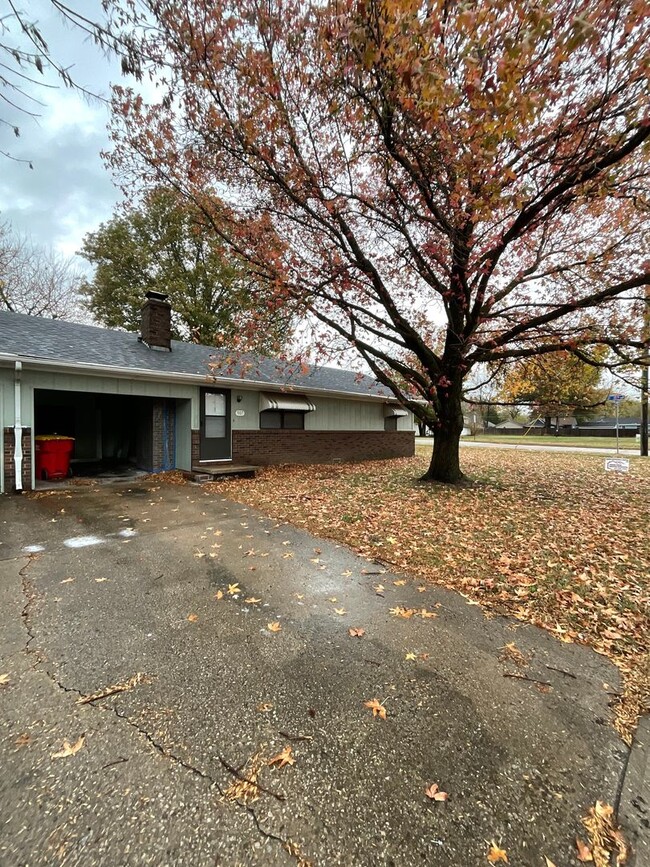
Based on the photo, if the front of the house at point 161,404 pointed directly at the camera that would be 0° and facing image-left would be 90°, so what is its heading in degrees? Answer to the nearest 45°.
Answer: approximately 315°

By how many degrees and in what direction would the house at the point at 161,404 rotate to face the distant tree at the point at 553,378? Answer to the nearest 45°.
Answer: approximately 45° to its left

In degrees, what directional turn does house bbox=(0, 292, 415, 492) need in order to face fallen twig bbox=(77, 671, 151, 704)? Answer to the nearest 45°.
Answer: approximately 45° to its right

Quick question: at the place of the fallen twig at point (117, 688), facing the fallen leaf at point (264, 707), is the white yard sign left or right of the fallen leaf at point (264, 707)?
left

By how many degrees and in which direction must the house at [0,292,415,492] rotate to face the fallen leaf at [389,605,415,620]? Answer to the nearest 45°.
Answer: approximately 45° to its right

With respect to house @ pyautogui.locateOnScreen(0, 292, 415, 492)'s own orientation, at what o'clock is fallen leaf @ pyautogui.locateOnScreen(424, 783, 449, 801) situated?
The fallen leaf is roughly at 1 o'clock from the house.

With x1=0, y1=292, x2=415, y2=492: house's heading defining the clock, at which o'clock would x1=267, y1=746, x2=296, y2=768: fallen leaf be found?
The fallen leaf is roughly at 1 o'clock from the house.

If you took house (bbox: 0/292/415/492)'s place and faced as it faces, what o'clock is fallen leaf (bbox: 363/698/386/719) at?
The fallen leaf is roughly at 1 o'clock from the house.
